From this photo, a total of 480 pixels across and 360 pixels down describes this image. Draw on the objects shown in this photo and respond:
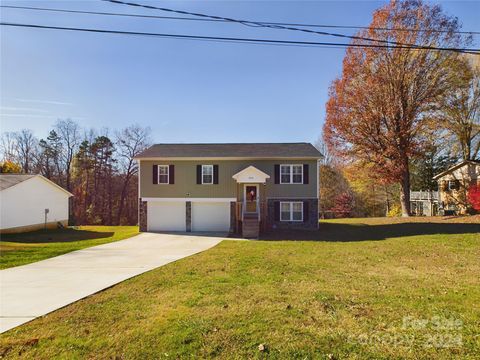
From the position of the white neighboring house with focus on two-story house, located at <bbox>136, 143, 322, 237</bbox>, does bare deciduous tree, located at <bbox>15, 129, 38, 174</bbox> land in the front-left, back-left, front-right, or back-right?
back-left

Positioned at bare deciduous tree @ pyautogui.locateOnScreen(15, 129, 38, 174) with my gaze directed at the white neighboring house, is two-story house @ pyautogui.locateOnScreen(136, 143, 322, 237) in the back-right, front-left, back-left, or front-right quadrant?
front-left

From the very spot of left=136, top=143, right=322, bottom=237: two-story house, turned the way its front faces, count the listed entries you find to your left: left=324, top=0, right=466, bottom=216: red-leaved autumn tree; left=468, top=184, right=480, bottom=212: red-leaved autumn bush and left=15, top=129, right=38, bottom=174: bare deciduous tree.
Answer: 2

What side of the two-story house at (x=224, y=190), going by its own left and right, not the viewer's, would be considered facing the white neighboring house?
right

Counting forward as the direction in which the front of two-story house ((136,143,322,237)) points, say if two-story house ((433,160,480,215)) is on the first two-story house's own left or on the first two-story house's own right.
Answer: on the first two-story house's own left

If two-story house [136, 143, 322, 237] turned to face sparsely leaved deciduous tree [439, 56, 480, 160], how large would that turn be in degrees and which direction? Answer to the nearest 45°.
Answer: approximately 90° to its left

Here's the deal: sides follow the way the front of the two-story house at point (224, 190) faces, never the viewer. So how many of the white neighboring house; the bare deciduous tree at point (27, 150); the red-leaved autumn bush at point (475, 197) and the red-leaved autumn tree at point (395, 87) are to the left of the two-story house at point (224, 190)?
2

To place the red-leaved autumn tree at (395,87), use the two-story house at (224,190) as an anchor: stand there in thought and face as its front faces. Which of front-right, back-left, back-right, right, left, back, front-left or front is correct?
left

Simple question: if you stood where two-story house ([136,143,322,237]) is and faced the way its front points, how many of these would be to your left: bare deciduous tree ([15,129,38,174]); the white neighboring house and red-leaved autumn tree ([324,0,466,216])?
1

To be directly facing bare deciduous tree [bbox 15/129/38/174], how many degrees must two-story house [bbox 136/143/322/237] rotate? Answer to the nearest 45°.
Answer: approximately 135° to its right

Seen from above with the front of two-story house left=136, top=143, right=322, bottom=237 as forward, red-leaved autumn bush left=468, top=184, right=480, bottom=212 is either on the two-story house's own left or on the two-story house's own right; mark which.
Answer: on the two-story house's own left

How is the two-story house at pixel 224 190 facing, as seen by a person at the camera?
facing the viewer
